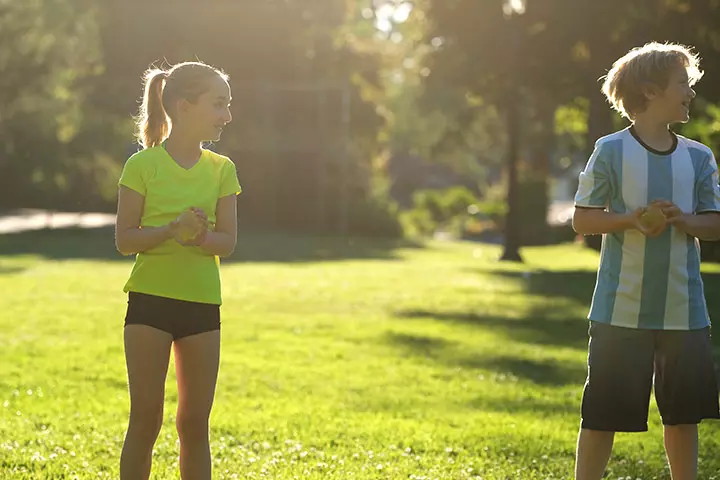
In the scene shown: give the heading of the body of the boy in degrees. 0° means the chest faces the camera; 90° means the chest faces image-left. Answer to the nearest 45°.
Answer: approximately 0°

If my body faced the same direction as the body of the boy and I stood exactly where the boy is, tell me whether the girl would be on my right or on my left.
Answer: on my right
